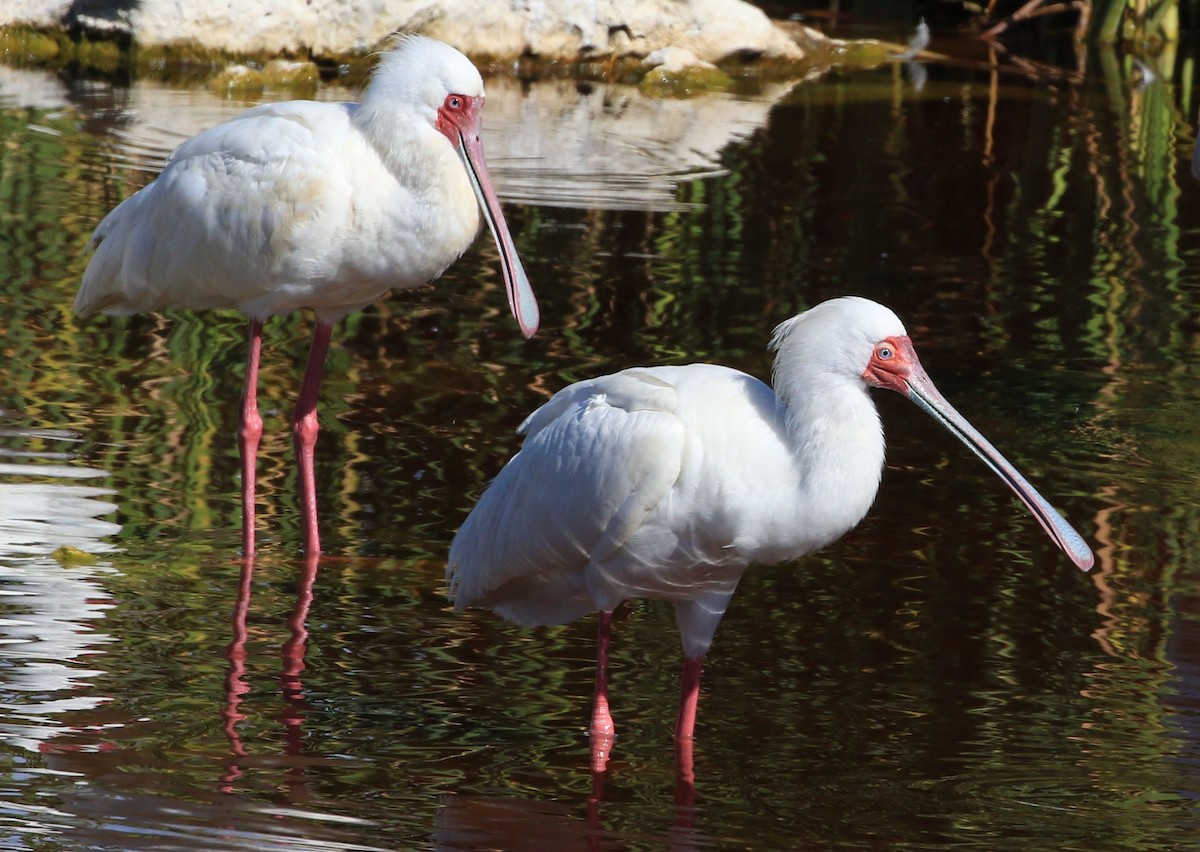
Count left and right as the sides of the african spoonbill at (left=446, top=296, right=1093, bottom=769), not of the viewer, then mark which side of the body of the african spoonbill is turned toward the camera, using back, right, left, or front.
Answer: right

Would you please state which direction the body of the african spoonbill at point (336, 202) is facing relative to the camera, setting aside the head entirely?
to the viewer's right

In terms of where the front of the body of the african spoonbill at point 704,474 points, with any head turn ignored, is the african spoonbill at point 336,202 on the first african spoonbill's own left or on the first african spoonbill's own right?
on the first african spoonbill's own left

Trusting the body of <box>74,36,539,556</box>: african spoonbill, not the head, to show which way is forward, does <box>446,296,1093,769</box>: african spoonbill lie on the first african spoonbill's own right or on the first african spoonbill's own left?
on the first african spoonbill's own right

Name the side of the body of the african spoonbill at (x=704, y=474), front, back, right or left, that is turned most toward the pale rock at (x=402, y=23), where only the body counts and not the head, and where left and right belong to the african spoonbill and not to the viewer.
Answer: left

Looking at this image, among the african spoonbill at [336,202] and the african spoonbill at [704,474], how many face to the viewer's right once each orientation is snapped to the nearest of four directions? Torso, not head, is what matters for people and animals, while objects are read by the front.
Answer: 2

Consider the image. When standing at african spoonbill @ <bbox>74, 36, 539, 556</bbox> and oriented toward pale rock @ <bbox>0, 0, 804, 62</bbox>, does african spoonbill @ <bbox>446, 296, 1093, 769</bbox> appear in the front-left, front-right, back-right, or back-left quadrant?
back-right

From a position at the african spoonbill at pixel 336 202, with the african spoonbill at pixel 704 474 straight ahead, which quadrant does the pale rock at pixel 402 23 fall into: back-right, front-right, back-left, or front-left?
back-left

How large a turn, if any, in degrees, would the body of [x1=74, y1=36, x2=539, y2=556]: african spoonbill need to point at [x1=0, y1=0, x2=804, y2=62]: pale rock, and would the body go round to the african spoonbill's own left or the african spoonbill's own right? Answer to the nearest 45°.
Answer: approximately 90° to the african spoonbill's own left

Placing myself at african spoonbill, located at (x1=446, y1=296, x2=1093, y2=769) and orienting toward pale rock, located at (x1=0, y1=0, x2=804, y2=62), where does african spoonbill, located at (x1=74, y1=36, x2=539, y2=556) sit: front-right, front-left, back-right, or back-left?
front-left
